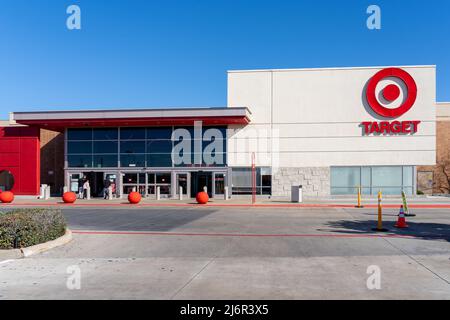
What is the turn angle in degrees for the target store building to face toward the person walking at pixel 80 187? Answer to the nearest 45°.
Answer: approximately 90° to its right

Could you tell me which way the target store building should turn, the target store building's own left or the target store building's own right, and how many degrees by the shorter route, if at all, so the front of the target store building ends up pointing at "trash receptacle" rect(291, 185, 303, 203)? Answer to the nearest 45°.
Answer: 0° — it already faces it
